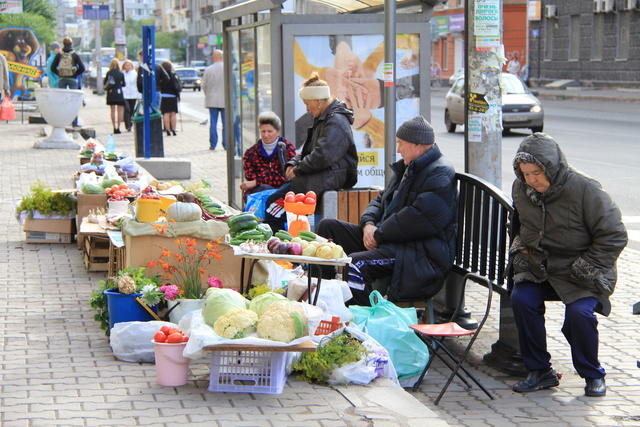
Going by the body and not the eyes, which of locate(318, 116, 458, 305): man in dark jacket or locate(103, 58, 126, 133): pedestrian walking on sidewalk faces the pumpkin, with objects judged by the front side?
the man in dark jacket

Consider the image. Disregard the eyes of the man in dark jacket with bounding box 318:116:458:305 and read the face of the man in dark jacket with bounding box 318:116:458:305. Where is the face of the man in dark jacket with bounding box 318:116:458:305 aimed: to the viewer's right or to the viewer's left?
to the viewer's left

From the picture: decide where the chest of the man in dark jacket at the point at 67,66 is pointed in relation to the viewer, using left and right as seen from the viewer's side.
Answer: facing away from the viewer

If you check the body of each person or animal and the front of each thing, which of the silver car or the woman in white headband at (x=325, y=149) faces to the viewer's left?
the woman in white headband

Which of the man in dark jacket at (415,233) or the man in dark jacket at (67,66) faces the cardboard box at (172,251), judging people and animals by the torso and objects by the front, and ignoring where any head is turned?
the man in dark jacket at (415,233)

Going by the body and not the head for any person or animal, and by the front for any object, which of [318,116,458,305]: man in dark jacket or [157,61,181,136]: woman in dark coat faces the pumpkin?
the man in dark jacket

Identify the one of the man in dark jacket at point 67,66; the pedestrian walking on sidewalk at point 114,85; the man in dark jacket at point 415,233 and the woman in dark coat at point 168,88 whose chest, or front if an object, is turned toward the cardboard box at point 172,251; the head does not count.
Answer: the man in dark jacket at point 415,233

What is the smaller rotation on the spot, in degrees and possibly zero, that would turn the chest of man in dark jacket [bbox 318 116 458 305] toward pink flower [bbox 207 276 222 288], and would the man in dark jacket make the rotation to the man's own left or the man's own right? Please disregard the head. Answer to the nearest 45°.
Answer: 0° — they already face it

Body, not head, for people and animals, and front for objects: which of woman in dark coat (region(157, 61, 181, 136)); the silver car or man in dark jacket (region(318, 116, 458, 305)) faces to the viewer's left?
the man in dark jacket

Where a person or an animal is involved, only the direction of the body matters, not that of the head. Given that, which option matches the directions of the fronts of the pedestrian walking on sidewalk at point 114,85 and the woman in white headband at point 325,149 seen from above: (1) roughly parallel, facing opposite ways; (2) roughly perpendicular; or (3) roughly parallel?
roughly perpendicular

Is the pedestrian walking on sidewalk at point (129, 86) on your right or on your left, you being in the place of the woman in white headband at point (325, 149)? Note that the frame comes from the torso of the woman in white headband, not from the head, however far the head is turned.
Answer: on your right

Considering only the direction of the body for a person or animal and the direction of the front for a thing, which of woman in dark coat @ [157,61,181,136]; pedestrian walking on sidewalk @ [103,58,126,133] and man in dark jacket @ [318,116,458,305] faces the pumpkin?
the man in dark jacket

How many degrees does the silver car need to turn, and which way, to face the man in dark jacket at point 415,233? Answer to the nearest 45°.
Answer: approximately 45° to its right

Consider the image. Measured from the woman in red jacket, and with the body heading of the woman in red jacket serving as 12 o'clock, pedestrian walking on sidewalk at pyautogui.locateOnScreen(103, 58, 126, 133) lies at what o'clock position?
The pedestrian walking on sidewalk is roughly at 4 o'clock from the woman in red jacket.
